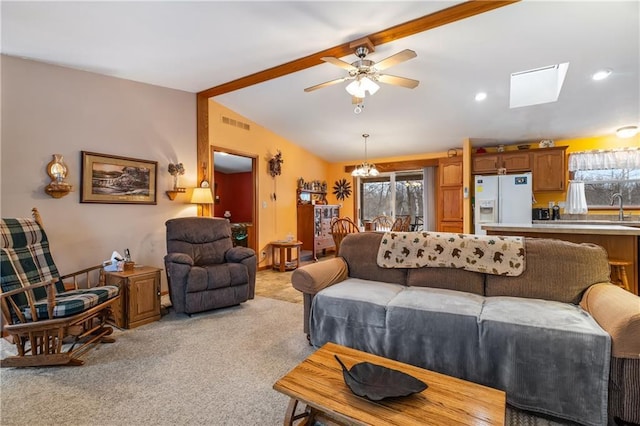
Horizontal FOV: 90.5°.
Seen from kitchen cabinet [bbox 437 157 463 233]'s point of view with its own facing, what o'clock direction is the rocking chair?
The rocking chair is roughly at 1 o'clock from the kitchen cabinet.

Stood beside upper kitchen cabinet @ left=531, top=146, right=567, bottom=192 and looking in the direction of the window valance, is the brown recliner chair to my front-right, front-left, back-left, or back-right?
back-right

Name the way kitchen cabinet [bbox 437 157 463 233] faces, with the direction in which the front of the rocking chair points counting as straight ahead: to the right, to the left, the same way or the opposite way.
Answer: to the right

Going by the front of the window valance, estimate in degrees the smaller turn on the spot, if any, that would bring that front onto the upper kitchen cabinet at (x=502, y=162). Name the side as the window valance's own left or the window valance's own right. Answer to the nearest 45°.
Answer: approximately 45° to the window valance's own right

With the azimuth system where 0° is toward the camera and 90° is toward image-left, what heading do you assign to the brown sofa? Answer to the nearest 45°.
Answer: approximately 45°

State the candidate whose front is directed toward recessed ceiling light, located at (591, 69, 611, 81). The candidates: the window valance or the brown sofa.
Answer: the window valance

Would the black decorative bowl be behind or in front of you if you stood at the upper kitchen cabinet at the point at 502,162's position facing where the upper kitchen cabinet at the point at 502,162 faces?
in front

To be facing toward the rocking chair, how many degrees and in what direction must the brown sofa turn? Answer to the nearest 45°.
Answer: approximately 45° to its right

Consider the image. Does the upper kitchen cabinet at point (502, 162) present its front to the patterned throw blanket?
yes

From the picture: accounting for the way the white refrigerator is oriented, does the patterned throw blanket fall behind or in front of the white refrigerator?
in front
